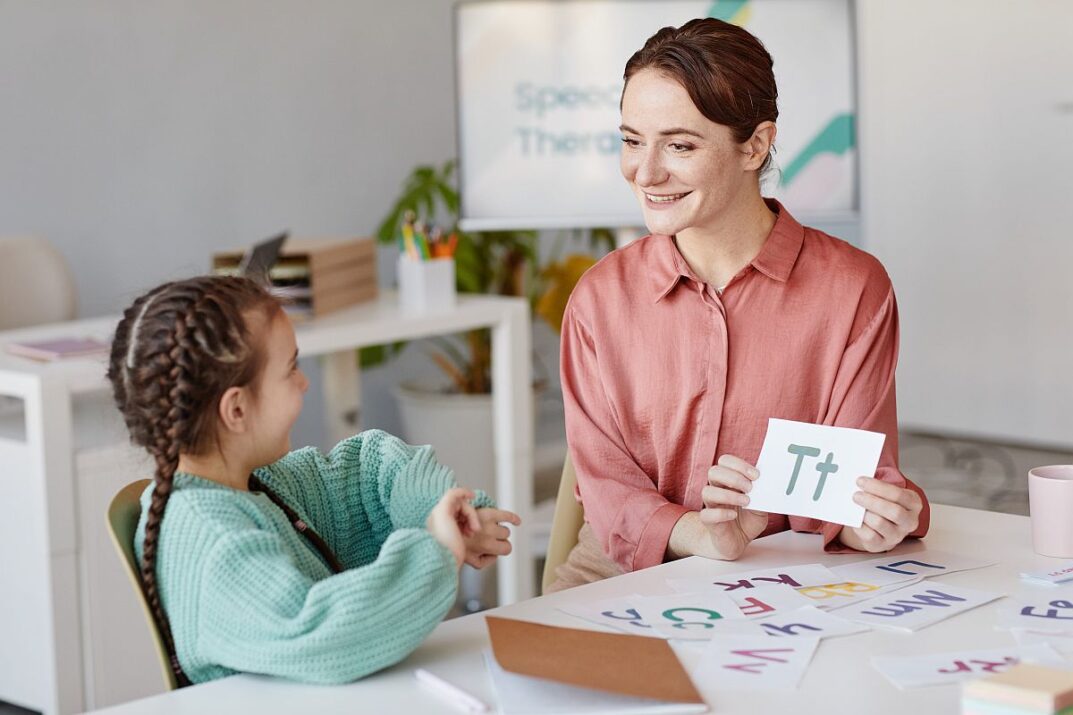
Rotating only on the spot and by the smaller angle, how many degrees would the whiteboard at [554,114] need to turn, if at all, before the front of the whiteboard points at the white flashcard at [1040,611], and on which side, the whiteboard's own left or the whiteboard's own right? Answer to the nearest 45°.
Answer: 0° — it already faces it

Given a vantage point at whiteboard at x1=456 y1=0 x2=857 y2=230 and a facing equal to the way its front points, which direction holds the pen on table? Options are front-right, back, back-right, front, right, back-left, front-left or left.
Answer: front

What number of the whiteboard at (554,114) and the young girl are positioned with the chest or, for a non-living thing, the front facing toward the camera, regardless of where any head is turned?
1

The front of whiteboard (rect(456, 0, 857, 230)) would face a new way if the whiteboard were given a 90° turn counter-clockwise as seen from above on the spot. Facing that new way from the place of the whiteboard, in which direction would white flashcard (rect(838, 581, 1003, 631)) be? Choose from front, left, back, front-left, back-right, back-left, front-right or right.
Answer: right

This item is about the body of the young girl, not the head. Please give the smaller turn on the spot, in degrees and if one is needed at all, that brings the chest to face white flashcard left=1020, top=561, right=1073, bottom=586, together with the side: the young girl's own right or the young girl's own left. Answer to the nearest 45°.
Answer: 0° — they already face it

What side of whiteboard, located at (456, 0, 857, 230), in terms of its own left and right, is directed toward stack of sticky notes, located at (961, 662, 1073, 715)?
front

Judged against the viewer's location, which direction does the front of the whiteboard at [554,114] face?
facing the viewer

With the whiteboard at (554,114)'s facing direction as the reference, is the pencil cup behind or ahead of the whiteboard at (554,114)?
ahead

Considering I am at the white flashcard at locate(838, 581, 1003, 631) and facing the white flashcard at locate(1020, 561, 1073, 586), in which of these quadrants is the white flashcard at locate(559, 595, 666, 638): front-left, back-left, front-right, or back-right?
back-left

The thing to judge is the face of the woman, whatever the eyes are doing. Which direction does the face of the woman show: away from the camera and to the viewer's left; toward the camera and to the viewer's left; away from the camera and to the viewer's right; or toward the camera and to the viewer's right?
toward the camera and to the viewer's left

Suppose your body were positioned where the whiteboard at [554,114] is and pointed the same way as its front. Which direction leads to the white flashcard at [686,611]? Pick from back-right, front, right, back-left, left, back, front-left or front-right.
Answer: front

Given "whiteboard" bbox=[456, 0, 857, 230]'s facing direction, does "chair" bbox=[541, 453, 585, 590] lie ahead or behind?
ahead

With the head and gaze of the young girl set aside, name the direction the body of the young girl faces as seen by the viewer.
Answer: to the viewer's right

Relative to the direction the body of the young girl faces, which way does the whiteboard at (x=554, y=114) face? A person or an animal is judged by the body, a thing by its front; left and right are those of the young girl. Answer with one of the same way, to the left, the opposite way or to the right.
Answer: to the right
